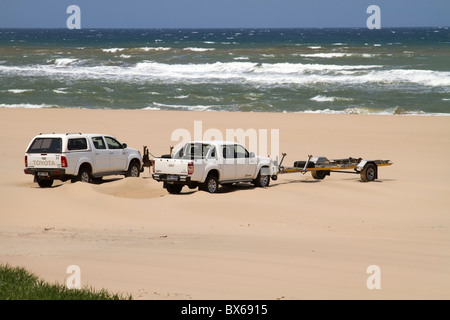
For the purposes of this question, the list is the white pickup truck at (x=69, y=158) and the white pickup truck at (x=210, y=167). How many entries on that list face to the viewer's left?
0

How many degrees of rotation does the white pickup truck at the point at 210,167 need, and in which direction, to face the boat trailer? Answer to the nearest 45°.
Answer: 0° — it already faces it

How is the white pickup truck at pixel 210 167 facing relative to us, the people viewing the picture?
facing away from the viewer and to the right of the viewer

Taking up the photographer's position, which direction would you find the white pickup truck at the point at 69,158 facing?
facing away from the viewer and to the right of the viewer

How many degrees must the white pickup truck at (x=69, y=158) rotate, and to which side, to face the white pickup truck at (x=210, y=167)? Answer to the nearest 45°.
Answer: approximately 45° to its right

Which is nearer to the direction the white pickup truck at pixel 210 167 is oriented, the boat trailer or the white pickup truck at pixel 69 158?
the boat trailer

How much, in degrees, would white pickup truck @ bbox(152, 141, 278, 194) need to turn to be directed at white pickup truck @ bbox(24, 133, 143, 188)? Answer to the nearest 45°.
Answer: approximately 135° to its left
